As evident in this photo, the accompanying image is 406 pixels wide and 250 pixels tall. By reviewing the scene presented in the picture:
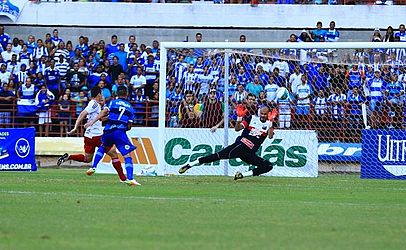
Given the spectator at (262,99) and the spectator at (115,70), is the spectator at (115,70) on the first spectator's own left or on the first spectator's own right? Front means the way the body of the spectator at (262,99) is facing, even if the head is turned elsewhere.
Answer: on the first spectator's own right

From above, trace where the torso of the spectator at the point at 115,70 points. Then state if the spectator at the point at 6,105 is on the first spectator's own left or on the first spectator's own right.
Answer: on the first spectator's own right

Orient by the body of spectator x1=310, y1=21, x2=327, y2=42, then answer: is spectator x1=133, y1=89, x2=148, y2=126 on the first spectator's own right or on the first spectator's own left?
on the first spectator's own right

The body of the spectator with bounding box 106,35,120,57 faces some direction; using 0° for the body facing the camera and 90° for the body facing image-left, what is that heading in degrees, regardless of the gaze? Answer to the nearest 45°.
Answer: approximately 0°

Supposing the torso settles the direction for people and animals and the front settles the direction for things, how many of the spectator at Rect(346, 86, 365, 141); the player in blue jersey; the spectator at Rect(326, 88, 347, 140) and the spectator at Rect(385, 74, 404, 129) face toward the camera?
3

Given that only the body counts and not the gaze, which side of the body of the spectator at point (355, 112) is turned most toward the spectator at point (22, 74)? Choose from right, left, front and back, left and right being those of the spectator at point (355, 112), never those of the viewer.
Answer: right

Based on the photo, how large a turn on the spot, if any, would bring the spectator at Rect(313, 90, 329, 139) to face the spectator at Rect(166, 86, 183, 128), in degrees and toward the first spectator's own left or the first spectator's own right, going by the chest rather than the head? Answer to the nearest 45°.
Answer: approximately 90° to the first spectator's own right

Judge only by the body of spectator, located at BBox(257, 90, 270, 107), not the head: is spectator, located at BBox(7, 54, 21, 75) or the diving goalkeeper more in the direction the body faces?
the diving goalkeeper

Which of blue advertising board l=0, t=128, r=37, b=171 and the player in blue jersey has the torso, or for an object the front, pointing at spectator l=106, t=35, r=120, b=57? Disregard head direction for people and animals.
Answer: the player in blue jersey

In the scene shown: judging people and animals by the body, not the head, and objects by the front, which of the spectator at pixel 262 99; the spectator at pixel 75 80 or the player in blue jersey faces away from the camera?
the player in blue jersey

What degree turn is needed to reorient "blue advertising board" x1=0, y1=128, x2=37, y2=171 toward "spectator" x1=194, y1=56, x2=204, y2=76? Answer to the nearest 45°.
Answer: approximately 90° to its left

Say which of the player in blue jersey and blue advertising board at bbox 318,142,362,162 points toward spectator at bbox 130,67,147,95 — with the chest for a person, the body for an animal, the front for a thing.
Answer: the player in blue jersey

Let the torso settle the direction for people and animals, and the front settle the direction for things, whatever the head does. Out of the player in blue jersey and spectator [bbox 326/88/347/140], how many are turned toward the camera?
1
